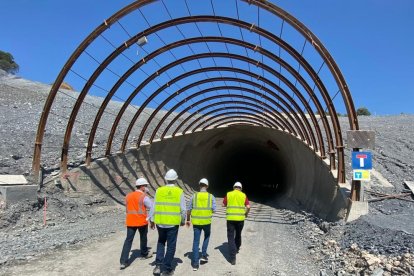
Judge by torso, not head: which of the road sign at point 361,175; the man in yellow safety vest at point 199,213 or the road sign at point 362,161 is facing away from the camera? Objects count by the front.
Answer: the man in yellow safety vest

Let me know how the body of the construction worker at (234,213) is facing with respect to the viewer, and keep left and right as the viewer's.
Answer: facing away from the viewer

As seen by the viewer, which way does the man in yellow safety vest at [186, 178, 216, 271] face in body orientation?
away from the camera

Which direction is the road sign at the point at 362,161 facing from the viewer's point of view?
toward the camera

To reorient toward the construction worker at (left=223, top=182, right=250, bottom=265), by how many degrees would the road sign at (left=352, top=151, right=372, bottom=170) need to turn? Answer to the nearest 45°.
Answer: approximately 45° to its right

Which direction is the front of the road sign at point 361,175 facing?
toward the camera

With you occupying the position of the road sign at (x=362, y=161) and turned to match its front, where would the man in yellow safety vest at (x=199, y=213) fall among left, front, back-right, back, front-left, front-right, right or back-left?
front-right

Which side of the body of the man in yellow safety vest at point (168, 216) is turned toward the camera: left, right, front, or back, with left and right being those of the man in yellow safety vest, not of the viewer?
back

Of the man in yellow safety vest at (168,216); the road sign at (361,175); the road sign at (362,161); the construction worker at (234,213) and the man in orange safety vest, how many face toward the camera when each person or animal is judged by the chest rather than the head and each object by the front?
2

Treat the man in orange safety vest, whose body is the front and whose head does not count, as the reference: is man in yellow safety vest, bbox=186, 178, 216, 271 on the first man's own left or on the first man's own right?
on the first man's own right

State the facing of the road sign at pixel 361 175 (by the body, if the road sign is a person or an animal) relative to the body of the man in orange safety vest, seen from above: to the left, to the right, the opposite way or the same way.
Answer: the opposite way
